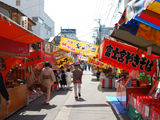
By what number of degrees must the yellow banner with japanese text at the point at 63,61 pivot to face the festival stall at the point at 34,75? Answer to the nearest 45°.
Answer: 0° — it already faces it

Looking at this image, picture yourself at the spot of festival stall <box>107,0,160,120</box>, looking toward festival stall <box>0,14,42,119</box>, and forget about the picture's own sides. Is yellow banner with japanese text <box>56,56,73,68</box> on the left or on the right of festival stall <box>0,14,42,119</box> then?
right

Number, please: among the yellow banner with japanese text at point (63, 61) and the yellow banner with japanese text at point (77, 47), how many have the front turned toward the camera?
2

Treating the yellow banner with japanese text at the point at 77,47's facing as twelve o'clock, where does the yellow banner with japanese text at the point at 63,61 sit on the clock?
the yellow banner with japanese text at the point at 63,61 is roughly at 5 o'clock from the yellow banner with japanese text at the point at 77,47.

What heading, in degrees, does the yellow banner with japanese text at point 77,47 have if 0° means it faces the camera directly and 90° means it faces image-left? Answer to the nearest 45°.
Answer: approximately 0°

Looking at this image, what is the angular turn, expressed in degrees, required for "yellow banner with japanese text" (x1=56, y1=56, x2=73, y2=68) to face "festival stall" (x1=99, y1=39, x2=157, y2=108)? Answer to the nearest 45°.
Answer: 0° — it already faces it
